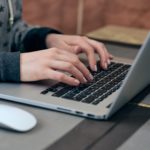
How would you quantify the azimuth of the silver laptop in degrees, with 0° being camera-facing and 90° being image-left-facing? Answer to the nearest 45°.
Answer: approximately 135°
